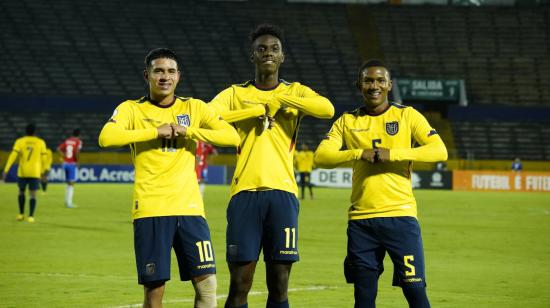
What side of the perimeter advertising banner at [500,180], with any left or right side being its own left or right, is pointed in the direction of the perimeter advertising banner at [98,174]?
right

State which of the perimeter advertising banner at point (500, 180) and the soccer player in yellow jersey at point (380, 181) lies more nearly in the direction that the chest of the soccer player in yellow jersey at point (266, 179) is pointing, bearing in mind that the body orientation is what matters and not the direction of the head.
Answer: the soccer player in yellow jersey

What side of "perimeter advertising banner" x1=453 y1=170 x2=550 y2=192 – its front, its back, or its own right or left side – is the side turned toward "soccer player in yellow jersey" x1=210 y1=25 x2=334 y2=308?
front

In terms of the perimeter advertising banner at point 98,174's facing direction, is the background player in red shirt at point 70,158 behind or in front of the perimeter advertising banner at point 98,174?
in front

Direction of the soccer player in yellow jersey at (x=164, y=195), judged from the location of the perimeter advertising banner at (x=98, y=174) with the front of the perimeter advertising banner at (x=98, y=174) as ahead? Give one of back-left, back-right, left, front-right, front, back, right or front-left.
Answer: front

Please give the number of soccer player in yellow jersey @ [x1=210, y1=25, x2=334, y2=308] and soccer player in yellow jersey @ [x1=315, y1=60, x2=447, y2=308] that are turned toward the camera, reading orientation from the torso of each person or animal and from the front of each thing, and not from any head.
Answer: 2

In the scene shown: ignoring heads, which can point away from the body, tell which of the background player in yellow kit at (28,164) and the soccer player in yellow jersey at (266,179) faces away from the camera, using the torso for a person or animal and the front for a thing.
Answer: the background player in yellow kit

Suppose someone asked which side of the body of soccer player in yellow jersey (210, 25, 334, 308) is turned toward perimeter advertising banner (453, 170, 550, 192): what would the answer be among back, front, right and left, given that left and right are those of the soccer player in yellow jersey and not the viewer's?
back

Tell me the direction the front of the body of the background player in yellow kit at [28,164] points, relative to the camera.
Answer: away from the camera

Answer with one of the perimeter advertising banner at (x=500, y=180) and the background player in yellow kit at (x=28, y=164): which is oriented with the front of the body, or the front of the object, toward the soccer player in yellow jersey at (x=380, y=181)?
the perimeter advertising banner

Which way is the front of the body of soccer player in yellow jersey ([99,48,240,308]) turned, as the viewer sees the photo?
toward the camera
